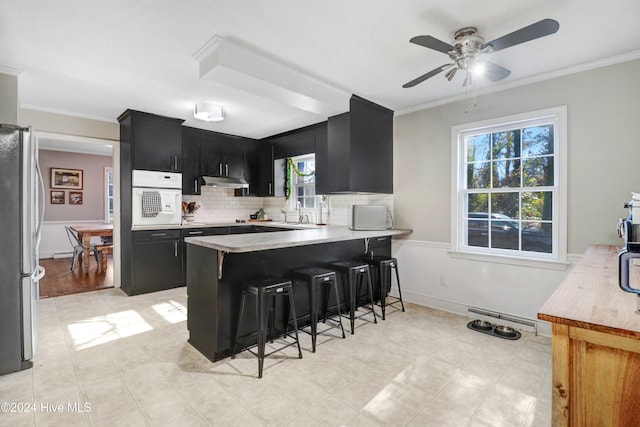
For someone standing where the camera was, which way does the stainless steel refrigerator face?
facing to the right of the viewer

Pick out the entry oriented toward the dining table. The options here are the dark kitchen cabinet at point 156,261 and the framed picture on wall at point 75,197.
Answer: the framed picture on wall

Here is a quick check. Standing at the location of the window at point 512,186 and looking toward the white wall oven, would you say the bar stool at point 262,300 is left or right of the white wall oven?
left

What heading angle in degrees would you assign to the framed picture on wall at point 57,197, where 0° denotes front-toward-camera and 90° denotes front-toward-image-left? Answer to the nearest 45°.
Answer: approximately 0°

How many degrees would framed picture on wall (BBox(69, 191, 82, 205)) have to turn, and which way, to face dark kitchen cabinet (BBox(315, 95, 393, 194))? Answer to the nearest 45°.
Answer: approximately 45° to its left

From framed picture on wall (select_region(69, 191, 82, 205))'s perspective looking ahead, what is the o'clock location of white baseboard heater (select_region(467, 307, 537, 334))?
The white baseboard heater is roughly at 11 o'clock from the framed picture on wall.

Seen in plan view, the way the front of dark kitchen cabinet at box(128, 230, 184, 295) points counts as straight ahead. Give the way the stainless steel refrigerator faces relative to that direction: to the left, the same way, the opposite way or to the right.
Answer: to the left

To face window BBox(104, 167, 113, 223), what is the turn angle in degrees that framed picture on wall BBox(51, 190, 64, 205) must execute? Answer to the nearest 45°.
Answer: approximately 90° to its left

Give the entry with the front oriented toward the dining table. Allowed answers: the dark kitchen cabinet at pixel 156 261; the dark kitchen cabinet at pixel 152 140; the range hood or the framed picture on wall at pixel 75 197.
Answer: the framed picture on wall
